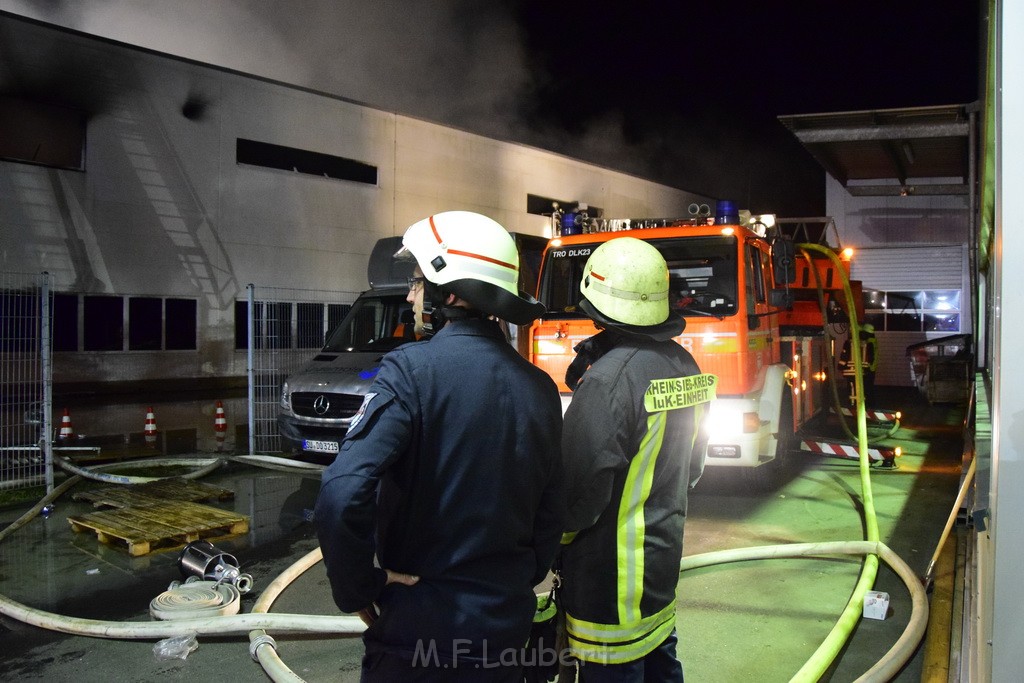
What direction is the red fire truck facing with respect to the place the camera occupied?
facing the viewer and to the left of the viewer

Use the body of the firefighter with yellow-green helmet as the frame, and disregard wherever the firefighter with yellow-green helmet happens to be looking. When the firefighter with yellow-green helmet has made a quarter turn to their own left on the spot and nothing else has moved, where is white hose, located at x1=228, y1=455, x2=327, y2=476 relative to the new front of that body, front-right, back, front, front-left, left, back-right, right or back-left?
right

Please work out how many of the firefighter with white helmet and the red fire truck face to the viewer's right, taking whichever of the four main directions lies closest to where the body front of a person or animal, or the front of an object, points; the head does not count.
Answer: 0

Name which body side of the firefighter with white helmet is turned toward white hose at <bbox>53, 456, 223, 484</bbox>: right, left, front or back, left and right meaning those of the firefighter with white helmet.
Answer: front

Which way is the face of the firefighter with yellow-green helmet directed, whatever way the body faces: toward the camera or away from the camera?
away from the camera

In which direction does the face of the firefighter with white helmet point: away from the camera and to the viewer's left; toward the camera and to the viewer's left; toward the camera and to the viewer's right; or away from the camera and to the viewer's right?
away from the camera and to the viewer's left

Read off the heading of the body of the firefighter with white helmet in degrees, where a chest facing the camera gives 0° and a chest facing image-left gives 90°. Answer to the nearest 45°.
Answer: approximately 135°

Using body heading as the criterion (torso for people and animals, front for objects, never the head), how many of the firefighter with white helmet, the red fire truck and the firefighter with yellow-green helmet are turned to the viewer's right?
0

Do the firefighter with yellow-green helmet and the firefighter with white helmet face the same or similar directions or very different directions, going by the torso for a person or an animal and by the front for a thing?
same or similar directions

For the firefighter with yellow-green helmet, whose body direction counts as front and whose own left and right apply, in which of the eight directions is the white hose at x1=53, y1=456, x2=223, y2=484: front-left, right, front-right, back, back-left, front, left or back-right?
front

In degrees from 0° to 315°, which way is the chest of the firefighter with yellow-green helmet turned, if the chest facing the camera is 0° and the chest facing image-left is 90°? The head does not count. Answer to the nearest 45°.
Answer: approximately 135°

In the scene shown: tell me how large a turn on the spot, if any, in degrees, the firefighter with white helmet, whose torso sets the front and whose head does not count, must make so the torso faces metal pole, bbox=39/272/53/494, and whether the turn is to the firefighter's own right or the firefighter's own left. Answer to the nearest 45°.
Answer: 0° — they already face it
